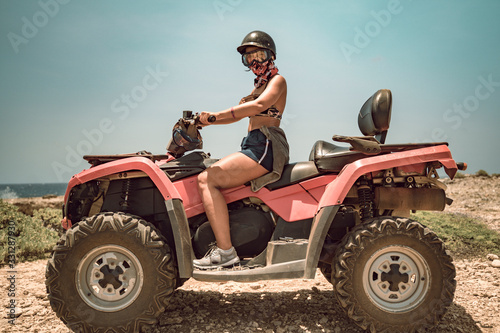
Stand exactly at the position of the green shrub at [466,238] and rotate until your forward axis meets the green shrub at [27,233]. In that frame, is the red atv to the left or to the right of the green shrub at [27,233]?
left

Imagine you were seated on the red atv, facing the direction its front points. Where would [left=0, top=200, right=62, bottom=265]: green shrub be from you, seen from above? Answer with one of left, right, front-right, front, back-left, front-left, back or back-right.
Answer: front-right

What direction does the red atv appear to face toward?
to the viewer's left

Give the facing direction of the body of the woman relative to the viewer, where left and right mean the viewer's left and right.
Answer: facing to the left of the viewer

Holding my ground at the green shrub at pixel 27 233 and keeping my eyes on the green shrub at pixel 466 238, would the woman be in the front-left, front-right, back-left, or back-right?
front-right

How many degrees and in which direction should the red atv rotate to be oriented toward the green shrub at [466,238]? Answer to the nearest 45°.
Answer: approximately 135° to its right

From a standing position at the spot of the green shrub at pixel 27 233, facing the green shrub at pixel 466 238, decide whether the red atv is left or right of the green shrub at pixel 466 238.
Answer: right
